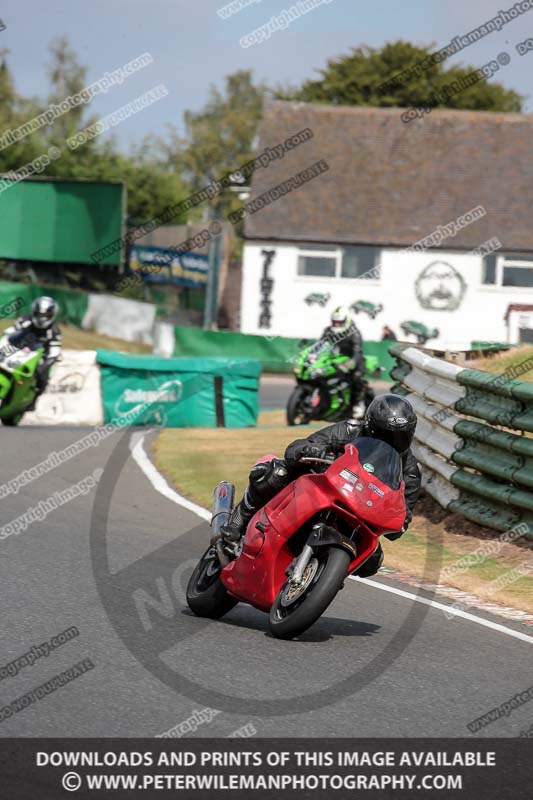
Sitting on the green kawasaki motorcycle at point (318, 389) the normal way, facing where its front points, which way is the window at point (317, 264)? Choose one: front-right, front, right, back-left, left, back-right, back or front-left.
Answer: back-right

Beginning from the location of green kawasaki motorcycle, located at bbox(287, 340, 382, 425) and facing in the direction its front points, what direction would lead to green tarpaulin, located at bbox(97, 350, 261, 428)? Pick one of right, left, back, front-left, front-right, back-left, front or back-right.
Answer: front-right

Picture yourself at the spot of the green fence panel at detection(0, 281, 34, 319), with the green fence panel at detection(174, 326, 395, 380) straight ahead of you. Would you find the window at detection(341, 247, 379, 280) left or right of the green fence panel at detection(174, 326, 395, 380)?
left

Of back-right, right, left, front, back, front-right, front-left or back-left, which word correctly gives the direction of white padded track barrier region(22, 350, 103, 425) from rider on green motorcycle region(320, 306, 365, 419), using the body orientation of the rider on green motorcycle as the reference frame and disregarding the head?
front-right

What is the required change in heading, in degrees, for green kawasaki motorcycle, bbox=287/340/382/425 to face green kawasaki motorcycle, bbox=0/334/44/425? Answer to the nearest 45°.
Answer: approximately 45° to its right

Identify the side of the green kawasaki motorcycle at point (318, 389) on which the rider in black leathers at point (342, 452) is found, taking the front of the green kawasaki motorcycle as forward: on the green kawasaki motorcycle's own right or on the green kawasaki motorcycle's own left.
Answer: on the green kawasaki motorcycle's own left

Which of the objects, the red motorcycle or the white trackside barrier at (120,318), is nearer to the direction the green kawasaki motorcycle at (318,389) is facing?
the red motorcycle

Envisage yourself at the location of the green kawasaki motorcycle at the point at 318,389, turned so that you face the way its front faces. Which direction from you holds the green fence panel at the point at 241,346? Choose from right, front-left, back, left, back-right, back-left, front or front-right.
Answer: back-right

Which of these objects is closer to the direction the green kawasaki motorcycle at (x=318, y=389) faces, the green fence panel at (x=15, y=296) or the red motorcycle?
the red motorcycle

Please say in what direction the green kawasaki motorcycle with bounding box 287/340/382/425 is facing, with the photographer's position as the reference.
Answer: facing the viewer and to the left of the viewer

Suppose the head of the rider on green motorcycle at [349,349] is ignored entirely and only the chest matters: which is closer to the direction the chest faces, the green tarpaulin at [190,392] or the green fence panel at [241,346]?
the green tarpaulin
